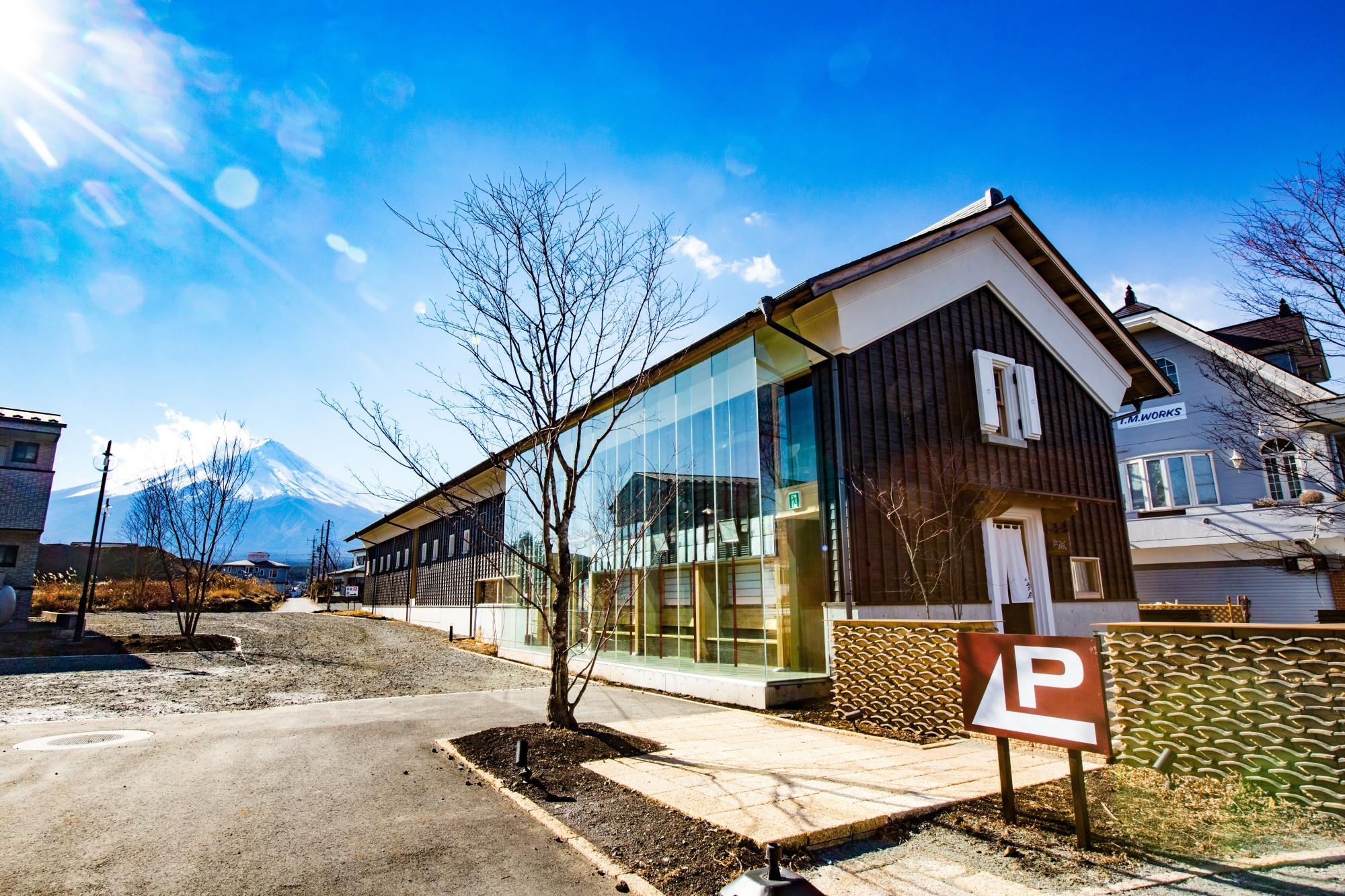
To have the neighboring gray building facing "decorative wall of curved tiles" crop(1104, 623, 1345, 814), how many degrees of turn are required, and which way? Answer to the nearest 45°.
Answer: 0° — it already faces it

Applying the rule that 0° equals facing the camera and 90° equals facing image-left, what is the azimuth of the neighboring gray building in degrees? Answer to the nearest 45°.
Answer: approximately 0°

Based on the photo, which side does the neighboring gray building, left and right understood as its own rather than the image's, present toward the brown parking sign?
front

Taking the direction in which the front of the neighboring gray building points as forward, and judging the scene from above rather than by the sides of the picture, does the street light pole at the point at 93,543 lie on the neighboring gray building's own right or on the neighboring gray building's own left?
on the neighboring gray building's own right
